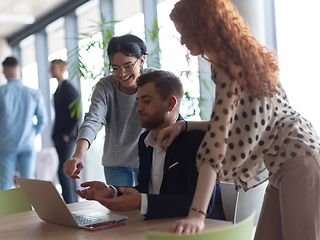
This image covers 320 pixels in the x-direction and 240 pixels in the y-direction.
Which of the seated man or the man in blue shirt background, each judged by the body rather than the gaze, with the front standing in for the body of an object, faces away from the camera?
the man in blue shirt background

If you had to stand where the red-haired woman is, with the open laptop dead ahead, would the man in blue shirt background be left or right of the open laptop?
right

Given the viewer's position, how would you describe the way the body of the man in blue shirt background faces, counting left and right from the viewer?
facing away from the viewer

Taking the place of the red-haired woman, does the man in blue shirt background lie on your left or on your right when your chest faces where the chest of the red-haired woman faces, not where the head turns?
on your right

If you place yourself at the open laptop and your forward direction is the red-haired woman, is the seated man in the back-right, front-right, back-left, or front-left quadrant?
front-left

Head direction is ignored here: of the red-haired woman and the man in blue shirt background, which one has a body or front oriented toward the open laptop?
the red-haired woman

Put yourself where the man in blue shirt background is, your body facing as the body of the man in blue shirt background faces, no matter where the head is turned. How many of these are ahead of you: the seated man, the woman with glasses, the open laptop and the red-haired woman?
0

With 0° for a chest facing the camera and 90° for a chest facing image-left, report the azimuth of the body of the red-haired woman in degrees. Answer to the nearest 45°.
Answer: approximately 90°

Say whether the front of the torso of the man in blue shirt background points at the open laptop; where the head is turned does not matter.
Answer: no

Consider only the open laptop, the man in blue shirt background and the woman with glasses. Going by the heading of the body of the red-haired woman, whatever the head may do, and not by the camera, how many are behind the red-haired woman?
0

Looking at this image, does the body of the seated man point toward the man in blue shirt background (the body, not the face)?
no
